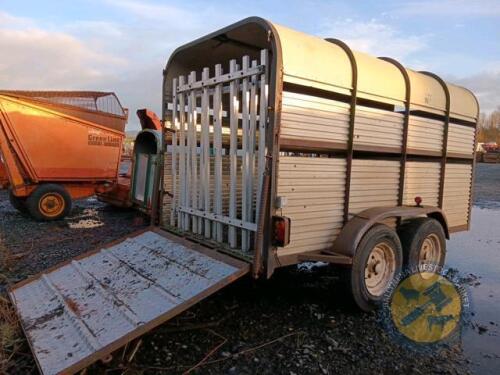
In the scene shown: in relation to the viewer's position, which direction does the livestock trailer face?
facing away from the viewer and to the right of the viewer

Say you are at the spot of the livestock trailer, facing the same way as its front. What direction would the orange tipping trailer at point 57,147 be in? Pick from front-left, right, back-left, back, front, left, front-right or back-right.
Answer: left
